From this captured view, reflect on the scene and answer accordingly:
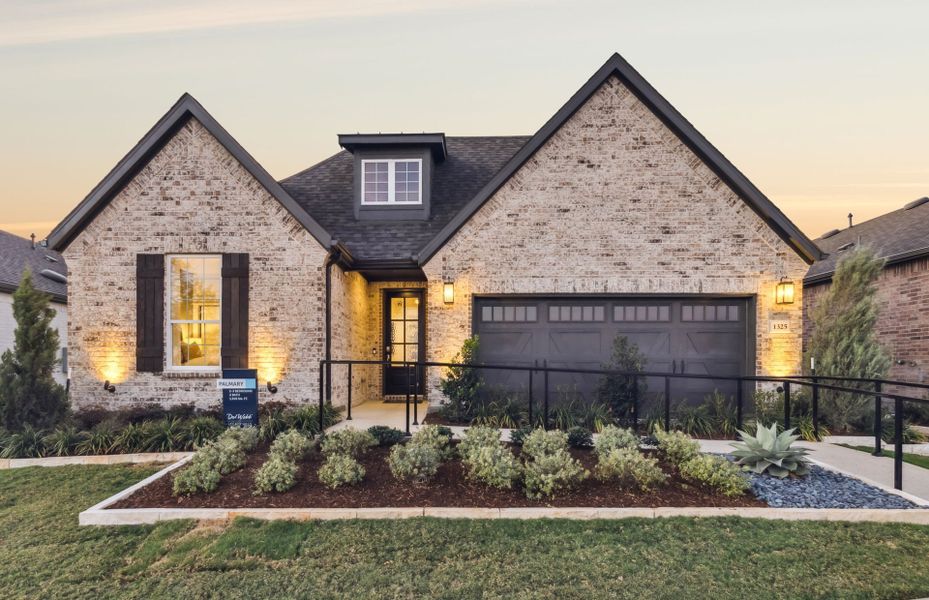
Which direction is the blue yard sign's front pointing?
toward the camera

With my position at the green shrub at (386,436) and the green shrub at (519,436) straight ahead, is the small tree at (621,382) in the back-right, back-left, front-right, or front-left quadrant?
front-left

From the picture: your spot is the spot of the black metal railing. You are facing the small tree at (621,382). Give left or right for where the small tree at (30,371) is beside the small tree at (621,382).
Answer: left

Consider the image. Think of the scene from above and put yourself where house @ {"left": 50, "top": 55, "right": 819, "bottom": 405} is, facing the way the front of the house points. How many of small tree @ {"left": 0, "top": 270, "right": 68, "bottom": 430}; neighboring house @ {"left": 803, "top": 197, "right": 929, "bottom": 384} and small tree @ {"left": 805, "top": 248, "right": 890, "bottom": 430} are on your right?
1

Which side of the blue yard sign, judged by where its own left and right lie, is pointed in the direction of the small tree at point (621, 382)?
left

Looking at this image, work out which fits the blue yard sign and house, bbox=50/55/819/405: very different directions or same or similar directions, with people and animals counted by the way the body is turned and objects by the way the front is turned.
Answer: same or similar directions

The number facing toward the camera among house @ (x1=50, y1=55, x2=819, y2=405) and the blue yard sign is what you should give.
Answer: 2

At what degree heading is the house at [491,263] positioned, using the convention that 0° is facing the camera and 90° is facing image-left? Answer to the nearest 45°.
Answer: approximately 0°

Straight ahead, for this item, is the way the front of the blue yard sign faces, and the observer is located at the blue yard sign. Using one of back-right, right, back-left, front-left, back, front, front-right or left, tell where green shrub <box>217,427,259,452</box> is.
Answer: front

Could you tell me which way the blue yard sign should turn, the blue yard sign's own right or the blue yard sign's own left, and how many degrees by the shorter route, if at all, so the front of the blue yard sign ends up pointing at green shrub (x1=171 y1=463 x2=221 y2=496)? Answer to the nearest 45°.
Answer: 0° — it already faces it
